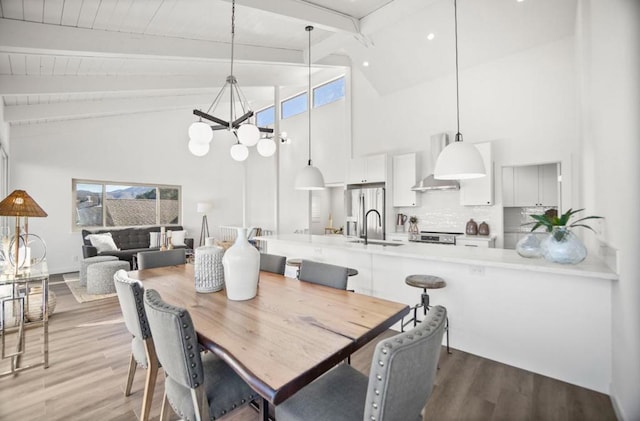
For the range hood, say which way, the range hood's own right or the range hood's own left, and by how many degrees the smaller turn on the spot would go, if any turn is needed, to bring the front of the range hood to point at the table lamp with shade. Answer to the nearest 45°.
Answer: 0° — it already faces it

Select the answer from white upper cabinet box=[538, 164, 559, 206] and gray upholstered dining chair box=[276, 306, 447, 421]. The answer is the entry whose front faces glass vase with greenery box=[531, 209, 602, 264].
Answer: the white upper cabinet

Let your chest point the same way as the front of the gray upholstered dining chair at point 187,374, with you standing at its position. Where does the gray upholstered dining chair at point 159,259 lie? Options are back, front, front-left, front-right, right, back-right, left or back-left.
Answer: front-left

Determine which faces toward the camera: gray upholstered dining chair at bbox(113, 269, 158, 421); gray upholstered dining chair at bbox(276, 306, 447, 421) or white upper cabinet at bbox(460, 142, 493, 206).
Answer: the white upper cabinet

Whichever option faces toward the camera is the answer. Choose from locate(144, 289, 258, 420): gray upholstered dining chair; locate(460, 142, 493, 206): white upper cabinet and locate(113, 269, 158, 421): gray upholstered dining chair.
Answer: the white upper cabinet

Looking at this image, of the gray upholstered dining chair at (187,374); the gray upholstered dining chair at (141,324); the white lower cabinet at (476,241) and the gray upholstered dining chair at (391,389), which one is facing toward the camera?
the white lower cabinet

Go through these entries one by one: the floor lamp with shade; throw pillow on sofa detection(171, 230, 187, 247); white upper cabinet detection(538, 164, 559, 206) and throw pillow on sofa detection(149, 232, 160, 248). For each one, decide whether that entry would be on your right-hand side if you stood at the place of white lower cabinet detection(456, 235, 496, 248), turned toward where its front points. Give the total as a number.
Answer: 3

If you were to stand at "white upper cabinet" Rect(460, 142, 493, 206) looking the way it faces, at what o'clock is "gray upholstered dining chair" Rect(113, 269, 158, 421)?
The gray upholstered dining chair is roughly at 1 o'clock from the white upper cabinet.

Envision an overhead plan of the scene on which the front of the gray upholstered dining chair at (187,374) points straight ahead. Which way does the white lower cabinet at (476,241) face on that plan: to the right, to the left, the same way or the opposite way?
the opposite way

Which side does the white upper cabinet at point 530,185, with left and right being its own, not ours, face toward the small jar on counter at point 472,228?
right

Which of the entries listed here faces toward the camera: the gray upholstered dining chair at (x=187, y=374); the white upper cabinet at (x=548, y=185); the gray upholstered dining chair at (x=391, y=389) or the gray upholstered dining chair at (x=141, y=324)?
the white upper cabinet

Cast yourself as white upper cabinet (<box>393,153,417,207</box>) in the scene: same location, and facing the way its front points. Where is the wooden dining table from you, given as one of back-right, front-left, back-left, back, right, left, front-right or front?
front-left

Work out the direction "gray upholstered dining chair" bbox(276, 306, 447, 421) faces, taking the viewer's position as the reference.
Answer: facing away from the viewer and to the left of the viewer

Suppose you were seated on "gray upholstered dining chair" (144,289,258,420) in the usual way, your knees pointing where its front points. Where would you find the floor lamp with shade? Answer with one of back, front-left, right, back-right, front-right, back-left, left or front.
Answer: front-left
